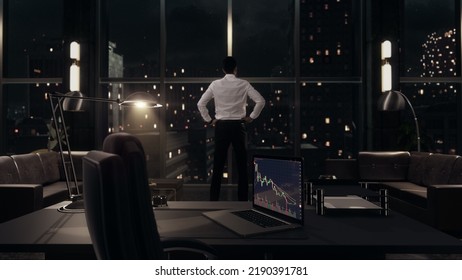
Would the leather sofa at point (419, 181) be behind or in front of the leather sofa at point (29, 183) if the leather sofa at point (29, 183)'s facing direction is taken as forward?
in front

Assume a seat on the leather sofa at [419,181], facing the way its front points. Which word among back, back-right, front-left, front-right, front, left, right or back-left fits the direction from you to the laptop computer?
front-left

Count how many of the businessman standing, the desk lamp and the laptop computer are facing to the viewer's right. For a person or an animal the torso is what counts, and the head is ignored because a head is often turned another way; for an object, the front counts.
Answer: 1

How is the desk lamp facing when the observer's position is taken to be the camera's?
facing to the right of the viewer

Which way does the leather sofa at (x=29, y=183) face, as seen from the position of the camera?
facing the viewer and to the right of the viewer

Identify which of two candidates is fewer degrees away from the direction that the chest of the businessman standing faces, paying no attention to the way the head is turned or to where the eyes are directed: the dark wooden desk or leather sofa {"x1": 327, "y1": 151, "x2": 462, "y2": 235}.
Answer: the leather sofa

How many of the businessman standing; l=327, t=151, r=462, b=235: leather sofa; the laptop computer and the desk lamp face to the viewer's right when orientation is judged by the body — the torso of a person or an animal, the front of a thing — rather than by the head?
1

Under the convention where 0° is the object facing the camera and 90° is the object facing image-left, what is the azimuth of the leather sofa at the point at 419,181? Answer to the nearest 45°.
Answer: approximately 45°

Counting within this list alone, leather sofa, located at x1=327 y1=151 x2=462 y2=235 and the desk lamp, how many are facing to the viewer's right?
1

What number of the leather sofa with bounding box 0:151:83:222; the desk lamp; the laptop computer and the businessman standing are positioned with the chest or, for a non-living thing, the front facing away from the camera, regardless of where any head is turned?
1

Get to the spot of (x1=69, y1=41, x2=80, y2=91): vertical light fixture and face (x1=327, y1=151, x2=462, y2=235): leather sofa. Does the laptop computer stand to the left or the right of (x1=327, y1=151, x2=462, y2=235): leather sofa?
right

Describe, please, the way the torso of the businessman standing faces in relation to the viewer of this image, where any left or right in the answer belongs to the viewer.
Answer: facing away from the viewer

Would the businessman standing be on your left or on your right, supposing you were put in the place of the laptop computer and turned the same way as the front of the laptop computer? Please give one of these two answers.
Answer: on your right

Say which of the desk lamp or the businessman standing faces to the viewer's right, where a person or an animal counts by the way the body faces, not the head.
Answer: the desk lamp
